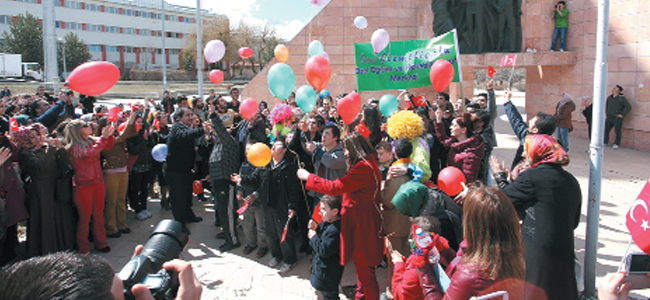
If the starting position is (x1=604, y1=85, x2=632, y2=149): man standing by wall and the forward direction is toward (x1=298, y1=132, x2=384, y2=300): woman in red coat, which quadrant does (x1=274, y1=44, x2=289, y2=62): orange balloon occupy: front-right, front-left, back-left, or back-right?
front-right

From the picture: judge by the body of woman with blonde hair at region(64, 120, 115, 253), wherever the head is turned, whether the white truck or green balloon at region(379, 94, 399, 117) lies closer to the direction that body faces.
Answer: the green balloon

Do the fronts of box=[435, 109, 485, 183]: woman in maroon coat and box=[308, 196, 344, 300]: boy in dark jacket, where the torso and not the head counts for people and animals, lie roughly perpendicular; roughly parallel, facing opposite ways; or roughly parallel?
roughly parallel

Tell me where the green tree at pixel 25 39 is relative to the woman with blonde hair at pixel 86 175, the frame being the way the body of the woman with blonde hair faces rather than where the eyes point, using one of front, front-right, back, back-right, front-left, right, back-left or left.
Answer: back-left

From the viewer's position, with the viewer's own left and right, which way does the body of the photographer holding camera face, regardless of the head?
facing away from the viewer and to the right of the viewer

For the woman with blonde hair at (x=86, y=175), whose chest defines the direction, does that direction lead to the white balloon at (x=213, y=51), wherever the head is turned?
no

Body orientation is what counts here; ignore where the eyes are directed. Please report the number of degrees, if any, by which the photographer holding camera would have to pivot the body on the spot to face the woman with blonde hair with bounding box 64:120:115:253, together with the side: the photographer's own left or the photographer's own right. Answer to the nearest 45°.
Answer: approximately 45° to the photographer's own left

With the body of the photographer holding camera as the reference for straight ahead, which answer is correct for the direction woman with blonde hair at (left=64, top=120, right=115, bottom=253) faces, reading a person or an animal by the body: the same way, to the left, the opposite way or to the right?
to the right

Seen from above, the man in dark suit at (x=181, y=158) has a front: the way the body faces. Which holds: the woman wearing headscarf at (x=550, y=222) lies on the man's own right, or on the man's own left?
on the man's own right

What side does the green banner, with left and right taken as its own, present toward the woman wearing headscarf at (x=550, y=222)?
front

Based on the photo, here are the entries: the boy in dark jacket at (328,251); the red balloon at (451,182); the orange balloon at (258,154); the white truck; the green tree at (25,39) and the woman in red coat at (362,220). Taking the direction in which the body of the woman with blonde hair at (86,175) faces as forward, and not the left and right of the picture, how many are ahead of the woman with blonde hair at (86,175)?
4

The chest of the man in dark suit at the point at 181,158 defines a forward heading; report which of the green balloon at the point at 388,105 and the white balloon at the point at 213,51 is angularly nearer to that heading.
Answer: the green balloon

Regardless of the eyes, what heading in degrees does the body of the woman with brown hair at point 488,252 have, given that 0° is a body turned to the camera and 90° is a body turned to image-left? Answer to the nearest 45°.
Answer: approximately 135°

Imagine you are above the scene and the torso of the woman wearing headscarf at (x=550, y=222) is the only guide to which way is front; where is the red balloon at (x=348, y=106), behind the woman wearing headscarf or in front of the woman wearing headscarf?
in front

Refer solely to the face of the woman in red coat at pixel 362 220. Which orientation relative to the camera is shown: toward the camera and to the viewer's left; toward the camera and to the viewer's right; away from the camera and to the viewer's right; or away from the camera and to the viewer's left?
away from the camera and to the viewer's left
